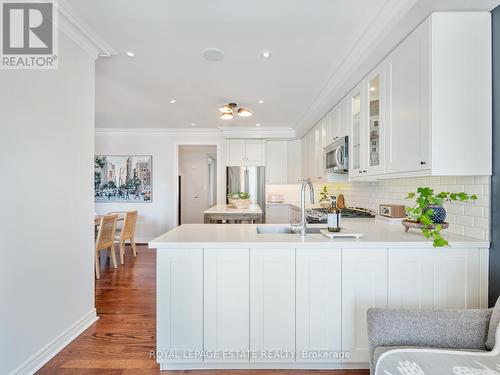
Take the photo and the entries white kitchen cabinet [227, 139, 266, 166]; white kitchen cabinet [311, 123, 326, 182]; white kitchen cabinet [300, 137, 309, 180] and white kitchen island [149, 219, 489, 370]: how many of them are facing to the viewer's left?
2

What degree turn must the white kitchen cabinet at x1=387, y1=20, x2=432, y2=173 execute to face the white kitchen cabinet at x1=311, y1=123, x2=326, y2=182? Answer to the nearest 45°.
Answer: approximately 90° to its right

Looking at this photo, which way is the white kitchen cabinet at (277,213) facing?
toward the camera

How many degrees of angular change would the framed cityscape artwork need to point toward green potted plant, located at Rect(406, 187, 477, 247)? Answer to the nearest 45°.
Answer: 0° — it already faces it

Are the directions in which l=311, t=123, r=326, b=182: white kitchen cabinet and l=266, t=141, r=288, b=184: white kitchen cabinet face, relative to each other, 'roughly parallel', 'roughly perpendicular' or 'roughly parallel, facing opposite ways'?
roughly perpendicular

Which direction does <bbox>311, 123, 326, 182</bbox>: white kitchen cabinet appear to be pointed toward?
to the viewer's left

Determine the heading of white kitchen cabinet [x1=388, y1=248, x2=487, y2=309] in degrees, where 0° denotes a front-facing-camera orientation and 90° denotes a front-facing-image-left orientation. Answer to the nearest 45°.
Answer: approximately 0°

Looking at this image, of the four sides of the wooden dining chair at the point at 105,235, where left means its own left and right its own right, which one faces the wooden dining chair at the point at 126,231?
right

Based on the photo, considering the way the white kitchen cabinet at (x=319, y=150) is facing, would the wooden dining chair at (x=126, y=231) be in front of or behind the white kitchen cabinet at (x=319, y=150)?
in front

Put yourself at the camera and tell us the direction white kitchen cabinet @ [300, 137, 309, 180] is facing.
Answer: facing to the left of the viewer

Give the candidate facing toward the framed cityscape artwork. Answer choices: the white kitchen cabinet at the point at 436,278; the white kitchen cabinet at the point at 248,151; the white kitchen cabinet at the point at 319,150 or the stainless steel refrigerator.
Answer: the white kitchen cabinet at the point at 319,150

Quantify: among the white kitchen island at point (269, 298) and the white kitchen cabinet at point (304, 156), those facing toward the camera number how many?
1

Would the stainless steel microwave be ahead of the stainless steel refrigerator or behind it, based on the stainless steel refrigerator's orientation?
ahead

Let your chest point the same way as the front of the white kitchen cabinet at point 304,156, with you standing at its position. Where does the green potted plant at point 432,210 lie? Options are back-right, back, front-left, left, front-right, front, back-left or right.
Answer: left

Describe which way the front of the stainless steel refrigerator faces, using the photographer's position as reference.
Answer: facing the viewer

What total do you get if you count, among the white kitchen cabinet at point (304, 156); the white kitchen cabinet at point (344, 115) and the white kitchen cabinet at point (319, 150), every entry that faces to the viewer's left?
3

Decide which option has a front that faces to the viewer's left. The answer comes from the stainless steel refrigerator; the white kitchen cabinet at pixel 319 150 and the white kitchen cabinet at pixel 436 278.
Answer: the white kitchen cabinet at pixel 319 150

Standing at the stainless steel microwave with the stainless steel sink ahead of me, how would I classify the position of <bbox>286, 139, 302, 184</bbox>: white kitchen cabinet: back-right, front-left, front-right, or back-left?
back-right
